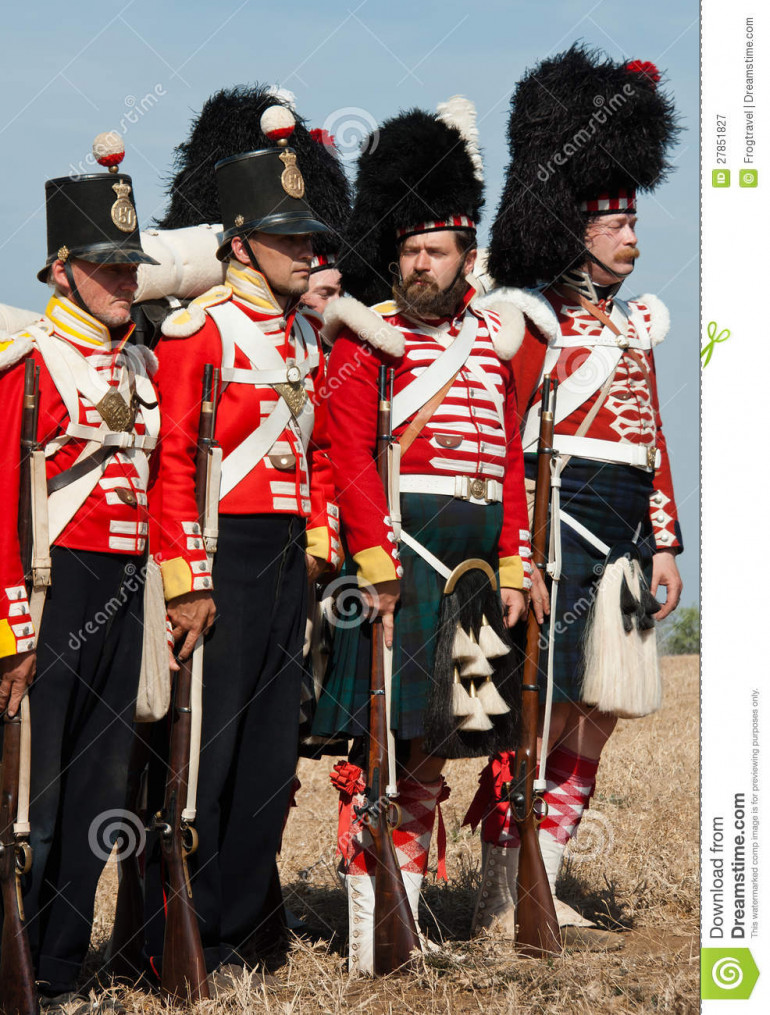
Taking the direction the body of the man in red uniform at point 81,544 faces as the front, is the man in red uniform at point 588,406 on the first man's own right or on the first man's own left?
on the first man's own left

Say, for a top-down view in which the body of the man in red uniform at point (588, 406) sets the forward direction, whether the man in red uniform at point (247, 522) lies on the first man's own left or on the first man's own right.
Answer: on the first man's own right

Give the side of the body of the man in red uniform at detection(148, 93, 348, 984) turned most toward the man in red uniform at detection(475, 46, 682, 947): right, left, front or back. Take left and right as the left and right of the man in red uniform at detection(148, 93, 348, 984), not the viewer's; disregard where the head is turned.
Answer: left
